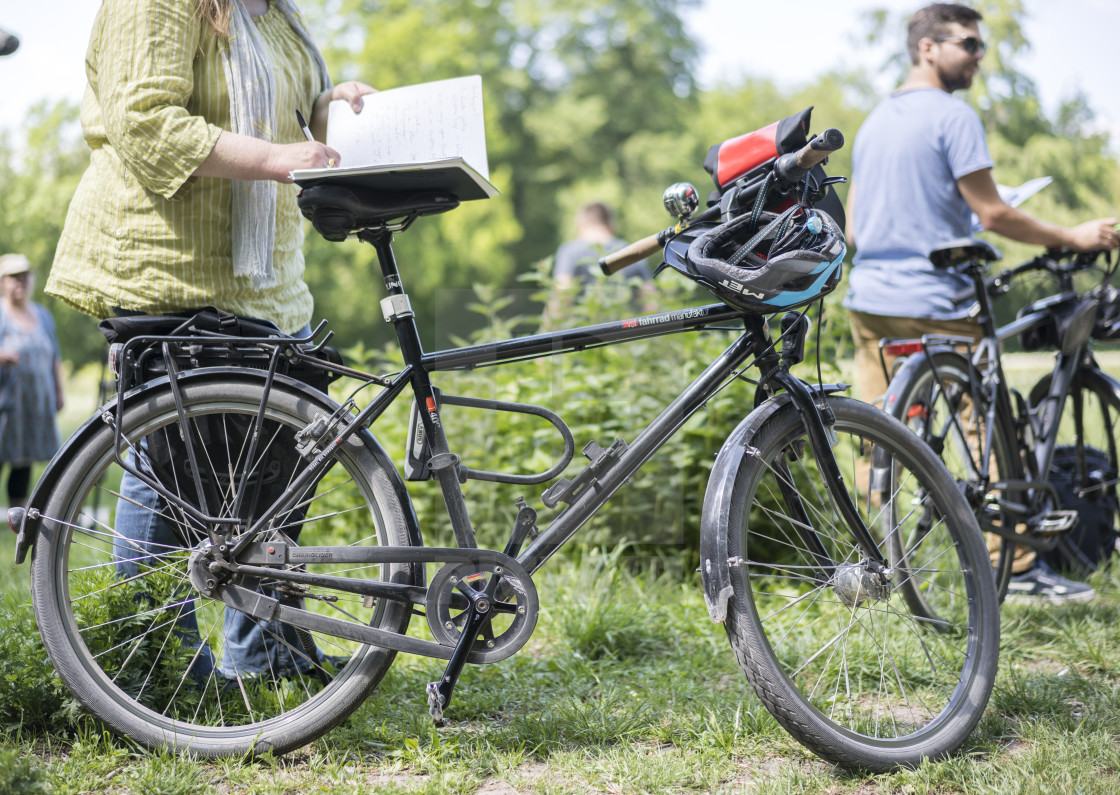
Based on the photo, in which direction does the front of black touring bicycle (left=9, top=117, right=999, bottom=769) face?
to the viewer's right

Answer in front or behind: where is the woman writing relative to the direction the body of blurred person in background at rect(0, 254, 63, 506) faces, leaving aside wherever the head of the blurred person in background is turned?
in front

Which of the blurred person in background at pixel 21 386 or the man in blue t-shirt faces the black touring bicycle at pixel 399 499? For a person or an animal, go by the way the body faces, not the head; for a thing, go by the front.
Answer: the blurred person in background

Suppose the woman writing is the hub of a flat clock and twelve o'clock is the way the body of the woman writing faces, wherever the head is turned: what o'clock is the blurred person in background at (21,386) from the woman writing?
The blurred person in background is roughly at 7 o'clock from the woman writing.

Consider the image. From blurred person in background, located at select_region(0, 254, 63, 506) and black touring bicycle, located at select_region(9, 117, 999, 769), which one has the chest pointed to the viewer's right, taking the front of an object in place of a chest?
the black touring bicycle

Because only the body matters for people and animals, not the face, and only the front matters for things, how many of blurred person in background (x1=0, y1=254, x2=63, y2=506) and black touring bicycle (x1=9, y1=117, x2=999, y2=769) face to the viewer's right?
1

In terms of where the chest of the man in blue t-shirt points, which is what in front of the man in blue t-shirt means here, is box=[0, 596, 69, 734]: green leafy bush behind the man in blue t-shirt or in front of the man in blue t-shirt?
behind

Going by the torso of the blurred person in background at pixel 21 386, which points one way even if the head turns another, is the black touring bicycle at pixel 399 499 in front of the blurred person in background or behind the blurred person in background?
in front

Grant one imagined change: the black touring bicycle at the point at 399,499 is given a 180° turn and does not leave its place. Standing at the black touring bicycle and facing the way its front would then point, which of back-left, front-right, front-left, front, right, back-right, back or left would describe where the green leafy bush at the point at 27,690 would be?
front

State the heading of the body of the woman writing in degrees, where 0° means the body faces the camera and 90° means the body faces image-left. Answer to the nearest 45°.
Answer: approximately 315°

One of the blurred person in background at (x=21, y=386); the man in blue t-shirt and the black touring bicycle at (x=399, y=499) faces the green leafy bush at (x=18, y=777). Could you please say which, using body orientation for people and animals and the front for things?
the blurred person in background

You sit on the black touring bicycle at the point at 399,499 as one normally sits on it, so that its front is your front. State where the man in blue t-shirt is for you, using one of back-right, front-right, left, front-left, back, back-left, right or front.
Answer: front-left

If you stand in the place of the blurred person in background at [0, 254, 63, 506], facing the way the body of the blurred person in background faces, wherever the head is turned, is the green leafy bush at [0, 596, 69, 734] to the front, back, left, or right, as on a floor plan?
front
